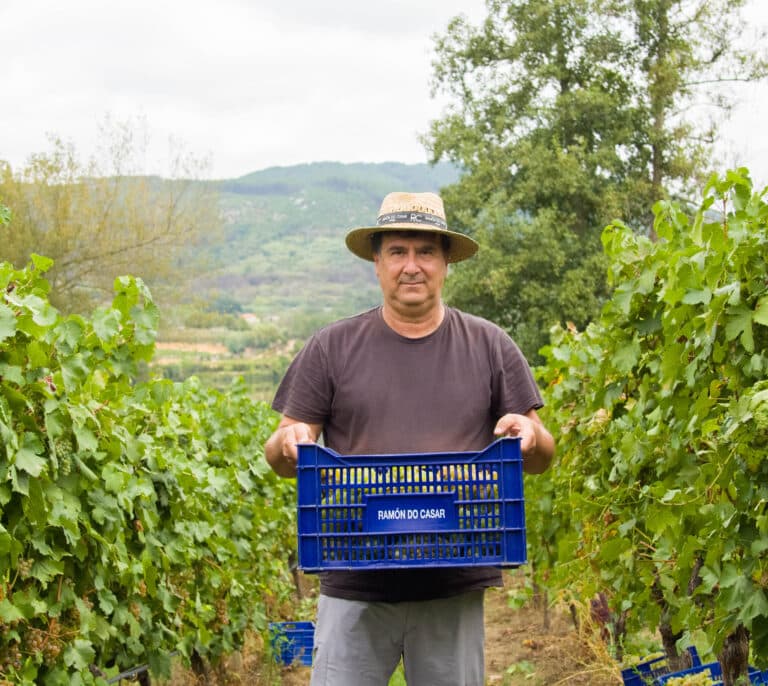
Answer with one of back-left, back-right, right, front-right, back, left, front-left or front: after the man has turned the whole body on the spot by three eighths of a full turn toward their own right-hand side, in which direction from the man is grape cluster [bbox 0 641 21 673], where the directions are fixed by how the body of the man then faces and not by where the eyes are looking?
front-left

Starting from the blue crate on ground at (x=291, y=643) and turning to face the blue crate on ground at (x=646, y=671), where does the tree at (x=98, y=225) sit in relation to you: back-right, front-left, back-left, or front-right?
back-left

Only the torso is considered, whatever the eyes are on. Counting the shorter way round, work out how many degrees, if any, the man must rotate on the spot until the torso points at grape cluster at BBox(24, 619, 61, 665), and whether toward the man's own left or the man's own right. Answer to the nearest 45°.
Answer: approximately 90° to the man's own right

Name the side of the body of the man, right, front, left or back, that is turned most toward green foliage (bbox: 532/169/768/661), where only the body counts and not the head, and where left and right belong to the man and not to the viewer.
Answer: left

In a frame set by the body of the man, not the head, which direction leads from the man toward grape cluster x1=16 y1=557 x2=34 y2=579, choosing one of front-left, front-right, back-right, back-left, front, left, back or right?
right

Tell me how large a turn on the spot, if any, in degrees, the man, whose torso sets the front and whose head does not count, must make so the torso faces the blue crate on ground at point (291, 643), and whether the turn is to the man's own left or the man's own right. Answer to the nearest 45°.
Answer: approximately 180°

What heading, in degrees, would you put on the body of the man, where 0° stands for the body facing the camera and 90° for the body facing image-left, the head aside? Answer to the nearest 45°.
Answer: approximately 0°
